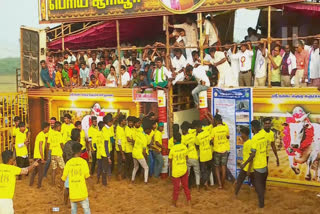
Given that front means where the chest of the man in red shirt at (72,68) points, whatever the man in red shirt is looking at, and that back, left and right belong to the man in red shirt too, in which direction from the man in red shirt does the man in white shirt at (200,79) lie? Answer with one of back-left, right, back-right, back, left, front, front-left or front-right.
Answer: front-left

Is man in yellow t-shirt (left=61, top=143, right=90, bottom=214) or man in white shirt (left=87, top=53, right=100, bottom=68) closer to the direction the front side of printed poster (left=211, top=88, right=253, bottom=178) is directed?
the man in yellow t-shirt

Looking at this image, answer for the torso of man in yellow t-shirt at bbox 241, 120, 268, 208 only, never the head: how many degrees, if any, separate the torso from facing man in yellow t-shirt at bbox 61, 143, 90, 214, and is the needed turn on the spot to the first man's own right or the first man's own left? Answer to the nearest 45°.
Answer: approximately 90° to the first man's own left

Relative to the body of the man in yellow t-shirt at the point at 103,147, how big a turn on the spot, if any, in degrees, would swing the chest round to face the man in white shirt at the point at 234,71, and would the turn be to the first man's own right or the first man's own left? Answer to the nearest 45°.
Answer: approximately 45° to the first man's own right

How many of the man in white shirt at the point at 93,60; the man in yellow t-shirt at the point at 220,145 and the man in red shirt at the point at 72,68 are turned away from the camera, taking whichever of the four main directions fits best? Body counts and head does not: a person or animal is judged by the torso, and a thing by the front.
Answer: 1

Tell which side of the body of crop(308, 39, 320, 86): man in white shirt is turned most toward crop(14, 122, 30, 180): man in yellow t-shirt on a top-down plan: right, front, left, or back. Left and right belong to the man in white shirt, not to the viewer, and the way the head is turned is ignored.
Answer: right

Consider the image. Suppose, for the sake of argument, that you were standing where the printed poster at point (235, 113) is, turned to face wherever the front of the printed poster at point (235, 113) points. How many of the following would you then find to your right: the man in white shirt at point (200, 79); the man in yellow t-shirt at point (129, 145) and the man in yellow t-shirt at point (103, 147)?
3

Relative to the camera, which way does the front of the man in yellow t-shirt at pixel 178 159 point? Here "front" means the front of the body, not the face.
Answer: away from the camera

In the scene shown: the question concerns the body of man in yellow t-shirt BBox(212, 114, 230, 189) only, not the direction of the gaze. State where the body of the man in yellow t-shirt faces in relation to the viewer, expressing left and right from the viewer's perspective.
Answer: facing away from the viewer

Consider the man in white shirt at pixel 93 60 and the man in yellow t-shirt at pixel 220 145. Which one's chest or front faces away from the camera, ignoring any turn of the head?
the man in yellow t-shirt

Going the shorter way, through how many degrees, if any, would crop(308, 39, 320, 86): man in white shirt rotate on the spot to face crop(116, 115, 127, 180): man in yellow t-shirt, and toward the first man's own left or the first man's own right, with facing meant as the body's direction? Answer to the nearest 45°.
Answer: approximately 90° to the first man's own right

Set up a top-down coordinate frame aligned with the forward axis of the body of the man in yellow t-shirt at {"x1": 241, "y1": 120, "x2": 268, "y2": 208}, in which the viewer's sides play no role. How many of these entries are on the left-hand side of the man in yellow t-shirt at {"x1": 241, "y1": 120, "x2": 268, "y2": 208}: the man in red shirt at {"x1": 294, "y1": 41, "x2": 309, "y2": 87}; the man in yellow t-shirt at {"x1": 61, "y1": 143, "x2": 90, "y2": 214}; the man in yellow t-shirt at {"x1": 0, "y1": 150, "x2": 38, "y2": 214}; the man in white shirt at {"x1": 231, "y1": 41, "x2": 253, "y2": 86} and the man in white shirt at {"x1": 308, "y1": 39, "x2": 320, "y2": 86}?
2
